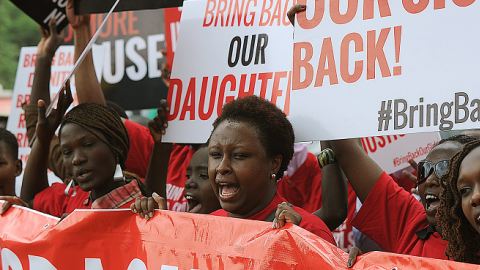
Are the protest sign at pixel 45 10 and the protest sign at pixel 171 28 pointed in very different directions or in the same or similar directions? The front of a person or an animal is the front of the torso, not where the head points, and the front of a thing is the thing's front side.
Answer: same or similar directions

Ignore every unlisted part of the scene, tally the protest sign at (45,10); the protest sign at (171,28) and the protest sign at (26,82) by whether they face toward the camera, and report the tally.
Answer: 3

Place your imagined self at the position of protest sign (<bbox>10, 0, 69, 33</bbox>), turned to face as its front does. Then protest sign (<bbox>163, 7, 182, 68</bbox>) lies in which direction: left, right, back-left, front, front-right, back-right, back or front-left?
left

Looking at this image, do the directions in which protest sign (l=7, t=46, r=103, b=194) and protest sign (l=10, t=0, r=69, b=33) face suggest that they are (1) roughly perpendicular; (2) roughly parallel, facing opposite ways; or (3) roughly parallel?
roughly parallel

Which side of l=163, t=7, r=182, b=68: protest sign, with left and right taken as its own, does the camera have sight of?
front

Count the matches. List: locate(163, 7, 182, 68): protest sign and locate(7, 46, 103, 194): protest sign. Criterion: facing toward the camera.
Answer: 2

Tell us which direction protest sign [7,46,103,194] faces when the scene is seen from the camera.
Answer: facing the viewer

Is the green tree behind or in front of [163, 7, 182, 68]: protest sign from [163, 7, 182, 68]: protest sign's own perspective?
behind

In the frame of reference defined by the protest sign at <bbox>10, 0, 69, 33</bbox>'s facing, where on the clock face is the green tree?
The green tree is roughly at 6 o'clock from the protest sign.

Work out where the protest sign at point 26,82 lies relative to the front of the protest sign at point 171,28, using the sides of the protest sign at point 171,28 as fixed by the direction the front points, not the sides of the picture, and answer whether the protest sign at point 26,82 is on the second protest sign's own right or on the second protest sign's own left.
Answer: on the second protest sign's own right

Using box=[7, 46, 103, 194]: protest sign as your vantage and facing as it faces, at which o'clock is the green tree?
The green tree is roughly at 6 o'clock from the protest sign.

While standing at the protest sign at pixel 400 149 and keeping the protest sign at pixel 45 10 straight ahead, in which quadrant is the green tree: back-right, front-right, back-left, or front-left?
front-right
